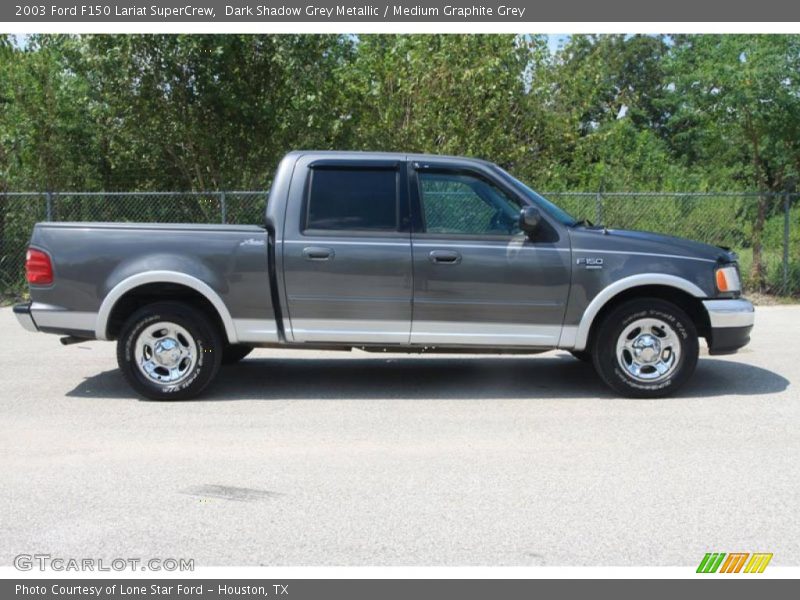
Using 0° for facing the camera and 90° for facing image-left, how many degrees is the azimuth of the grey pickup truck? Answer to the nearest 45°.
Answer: approximately 270°

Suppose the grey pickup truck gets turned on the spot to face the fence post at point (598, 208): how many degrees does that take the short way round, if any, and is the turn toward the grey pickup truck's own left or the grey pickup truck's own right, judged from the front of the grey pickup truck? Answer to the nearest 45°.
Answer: approximately 45° to the grey pickup truck's own left
